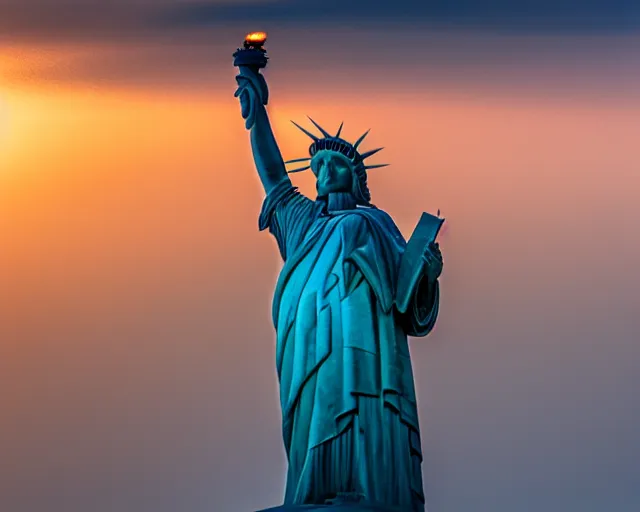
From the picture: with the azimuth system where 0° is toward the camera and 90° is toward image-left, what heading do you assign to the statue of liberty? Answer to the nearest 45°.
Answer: approximately 0°
